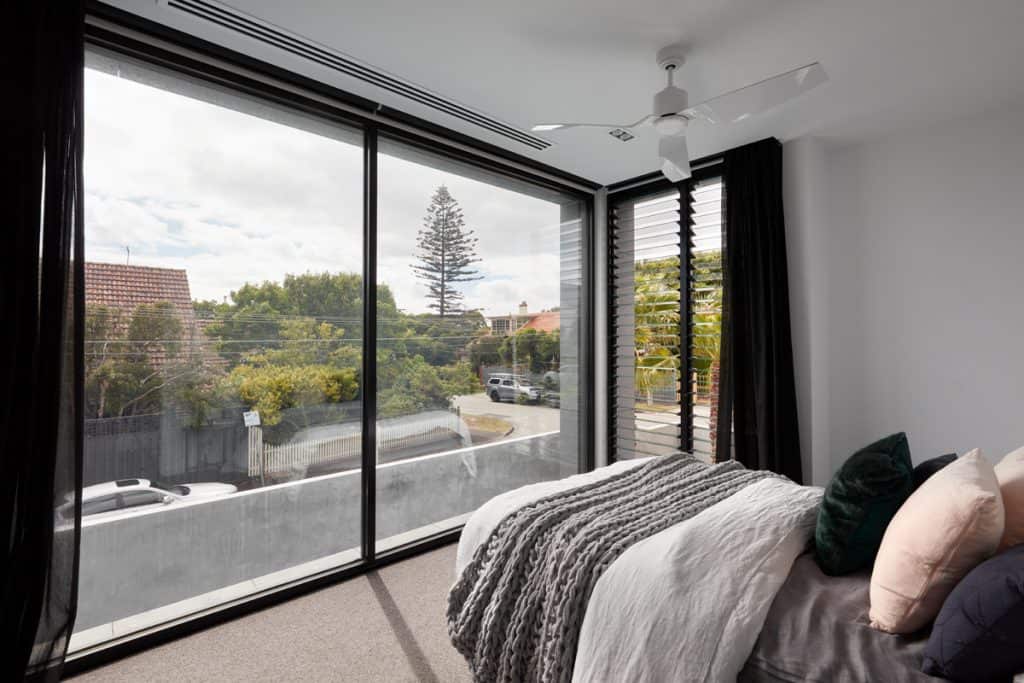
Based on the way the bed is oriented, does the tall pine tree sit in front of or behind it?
in front

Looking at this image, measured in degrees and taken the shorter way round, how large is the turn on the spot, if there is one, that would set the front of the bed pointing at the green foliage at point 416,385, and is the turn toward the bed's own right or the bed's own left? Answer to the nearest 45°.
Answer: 0° — it already faces it

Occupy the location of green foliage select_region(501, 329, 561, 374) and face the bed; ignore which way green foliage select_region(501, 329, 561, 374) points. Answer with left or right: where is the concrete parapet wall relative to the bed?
right

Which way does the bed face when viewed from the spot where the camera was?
facing away from the viewer and to the left of the viewer

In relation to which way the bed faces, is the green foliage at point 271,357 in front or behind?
in front

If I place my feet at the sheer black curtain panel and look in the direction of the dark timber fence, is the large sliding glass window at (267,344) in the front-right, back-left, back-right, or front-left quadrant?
front-right
